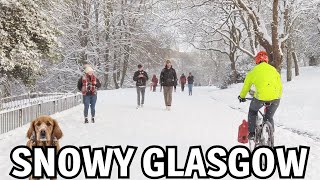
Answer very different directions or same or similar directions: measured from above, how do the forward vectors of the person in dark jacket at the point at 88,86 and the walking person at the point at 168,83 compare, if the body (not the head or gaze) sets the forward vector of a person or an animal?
same or similar directions

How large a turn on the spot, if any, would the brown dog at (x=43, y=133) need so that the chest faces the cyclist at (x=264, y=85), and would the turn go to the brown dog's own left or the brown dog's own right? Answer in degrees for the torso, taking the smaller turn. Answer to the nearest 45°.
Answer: approximately 90° to the brown dog's own left

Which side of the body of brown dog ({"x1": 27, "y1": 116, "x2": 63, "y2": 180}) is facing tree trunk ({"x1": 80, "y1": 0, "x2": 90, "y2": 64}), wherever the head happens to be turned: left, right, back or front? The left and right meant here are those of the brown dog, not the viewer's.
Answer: back

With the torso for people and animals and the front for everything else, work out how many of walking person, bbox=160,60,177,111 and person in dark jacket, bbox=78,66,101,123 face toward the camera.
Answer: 2

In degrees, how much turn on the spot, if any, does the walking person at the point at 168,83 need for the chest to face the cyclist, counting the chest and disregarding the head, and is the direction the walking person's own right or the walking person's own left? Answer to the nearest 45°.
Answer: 0° — they already face them

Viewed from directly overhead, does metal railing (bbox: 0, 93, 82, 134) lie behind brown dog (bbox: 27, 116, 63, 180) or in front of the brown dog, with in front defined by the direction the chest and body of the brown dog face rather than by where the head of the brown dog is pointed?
behind

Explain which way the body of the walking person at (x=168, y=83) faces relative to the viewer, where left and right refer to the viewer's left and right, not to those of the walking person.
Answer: facing the viewer

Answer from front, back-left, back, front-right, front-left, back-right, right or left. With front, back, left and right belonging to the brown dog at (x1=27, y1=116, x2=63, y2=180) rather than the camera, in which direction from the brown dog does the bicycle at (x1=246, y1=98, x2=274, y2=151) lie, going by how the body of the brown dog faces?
left

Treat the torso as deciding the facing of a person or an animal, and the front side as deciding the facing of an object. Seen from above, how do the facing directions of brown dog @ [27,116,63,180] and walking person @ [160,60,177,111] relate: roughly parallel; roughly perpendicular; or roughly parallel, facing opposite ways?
roughly parallel

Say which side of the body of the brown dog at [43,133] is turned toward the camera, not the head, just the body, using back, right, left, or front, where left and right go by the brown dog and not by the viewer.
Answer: front

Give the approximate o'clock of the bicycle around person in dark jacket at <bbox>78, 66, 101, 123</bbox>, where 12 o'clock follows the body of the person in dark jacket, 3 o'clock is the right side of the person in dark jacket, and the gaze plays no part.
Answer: The bicycle is roughly at 11 o'clock from the person in dark jacket.

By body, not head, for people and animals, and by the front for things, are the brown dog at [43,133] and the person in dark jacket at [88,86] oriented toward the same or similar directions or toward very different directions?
same or similar directions

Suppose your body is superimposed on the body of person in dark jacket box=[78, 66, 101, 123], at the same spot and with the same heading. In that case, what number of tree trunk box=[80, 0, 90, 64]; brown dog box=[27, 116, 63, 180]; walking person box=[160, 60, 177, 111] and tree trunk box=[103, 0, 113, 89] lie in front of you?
1

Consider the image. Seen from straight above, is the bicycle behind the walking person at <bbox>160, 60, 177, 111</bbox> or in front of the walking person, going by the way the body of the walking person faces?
in front
